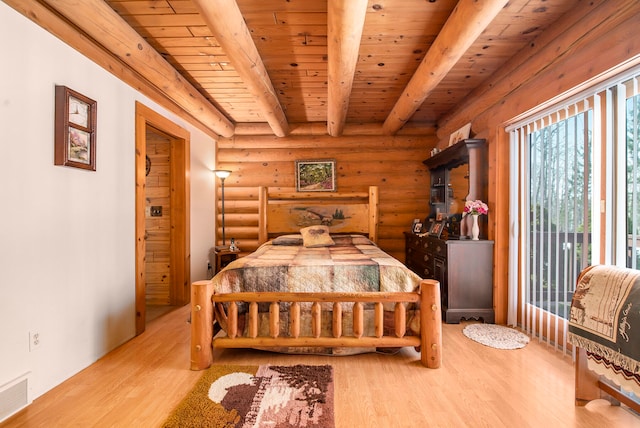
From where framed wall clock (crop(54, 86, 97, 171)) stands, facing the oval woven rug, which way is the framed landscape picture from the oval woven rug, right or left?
left

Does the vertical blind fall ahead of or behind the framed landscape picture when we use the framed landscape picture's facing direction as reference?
ahead

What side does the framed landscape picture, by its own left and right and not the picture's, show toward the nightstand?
right

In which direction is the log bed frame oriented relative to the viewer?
toward the camera

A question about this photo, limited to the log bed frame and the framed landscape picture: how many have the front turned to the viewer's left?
0

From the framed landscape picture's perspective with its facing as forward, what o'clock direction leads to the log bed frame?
The log bed frame is roughly at 12 o'clock from the framed landscape picture.

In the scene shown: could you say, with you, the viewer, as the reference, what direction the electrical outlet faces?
facing the viewer and to the right of the viewer

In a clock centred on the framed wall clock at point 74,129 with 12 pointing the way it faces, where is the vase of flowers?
The vase of flowers is roughly at 11 o'clock from the framed wall clock.

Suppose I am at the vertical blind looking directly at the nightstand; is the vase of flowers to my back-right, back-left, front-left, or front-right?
front-right

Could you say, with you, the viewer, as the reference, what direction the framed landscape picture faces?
facing the viewer
